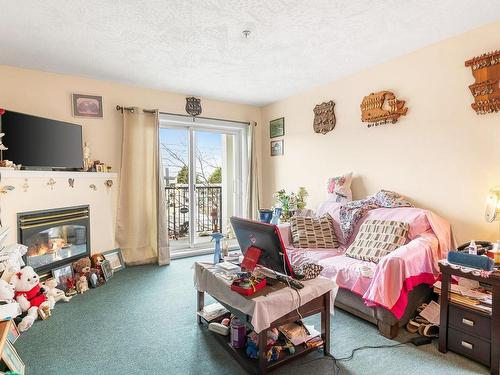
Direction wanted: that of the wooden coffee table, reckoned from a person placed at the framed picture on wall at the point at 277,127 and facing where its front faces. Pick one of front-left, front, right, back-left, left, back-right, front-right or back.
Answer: front-left

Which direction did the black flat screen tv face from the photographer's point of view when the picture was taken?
facing the viewer and to the right of the viewer

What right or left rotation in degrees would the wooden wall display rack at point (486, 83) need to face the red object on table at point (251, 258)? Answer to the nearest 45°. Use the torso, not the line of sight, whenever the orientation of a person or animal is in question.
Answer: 0° — it already faces it

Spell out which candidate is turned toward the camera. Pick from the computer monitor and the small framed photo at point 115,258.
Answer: the small framed photo

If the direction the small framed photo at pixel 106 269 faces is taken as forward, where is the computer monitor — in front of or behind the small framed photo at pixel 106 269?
in front

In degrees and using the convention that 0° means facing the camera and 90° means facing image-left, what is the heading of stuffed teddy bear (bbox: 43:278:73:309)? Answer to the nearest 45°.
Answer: approximately 315°

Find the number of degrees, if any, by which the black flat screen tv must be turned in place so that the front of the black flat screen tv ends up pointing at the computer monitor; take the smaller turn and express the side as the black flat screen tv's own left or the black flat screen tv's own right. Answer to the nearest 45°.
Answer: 0° — it already faces it

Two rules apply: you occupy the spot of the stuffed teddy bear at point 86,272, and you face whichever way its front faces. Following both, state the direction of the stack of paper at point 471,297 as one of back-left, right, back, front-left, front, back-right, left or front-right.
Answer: front

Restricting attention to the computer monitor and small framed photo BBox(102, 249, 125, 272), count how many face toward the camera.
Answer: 1

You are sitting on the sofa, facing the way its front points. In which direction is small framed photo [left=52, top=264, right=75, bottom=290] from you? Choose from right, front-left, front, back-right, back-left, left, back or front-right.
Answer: front-right

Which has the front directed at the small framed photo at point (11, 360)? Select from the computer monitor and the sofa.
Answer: the sofa

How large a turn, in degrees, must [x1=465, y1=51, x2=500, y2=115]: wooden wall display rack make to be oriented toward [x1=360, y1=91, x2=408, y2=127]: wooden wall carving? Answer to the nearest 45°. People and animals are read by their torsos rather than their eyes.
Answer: approximately 45° to its right

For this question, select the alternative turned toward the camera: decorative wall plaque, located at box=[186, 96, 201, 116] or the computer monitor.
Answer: the decorative wall plaque

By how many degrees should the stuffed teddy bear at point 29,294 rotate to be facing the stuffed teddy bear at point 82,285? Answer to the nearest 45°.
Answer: approximately 90° to its left

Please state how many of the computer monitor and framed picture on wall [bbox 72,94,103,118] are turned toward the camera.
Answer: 1

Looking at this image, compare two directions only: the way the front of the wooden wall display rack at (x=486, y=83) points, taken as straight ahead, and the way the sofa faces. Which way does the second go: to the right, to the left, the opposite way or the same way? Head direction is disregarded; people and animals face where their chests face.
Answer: the same way

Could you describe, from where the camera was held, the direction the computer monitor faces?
facing away from the viewer and to the right of the viewer

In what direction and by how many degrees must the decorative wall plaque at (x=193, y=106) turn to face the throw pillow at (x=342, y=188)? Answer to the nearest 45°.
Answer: approximately 45° to its left
